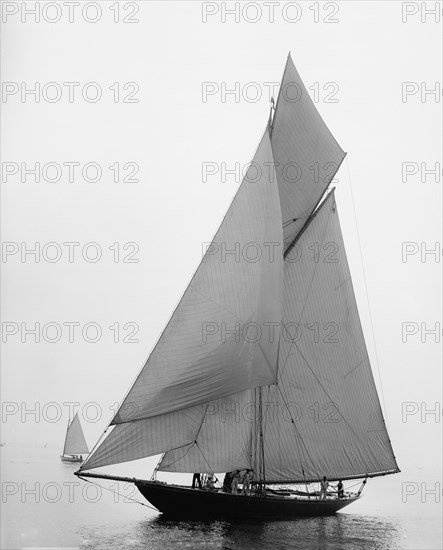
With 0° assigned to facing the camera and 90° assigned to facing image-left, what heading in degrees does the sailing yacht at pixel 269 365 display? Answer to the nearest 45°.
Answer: approximately 90°
